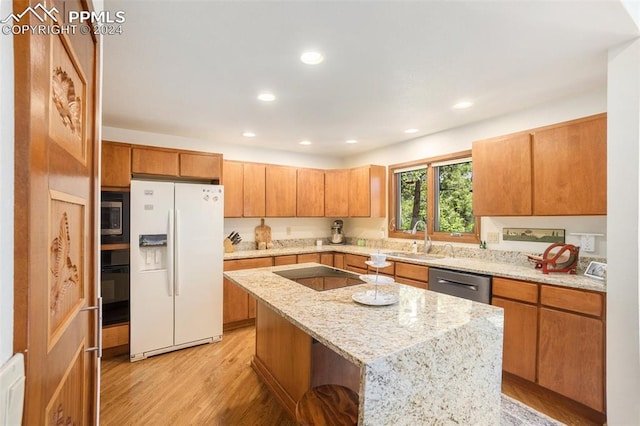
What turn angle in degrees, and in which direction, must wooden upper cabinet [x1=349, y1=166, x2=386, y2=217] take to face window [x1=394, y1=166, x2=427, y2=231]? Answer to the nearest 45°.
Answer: approximately 135° to its left

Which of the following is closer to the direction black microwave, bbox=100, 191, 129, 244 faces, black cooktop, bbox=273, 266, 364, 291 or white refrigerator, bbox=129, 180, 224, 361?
the black cooktop

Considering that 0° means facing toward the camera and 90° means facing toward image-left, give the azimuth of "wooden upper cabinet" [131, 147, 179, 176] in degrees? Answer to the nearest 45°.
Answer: approximately 0°

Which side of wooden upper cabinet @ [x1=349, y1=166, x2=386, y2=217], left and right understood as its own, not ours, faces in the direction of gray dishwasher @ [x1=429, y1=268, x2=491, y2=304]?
left

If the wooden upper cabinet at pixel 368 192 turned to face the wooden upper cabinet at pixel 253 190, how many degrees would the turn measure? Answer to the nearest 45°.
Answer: approximately 45° to its right
